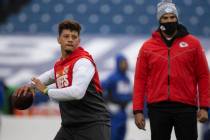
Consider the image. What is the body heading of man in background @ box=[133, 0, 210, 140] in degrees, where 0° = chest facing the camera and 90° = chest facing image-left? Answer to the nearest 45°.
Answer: approximately 0°

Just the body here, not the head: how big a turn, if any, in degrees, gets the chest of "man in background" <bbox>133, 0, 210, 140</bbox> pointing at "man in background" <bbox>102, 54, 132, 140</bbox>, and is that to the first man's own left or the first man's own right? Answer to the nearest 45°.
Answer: approximately 180°

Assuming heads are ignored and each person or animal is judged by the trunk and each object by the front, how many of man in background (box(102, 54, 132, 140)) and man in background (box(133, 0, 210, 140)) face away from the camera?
0

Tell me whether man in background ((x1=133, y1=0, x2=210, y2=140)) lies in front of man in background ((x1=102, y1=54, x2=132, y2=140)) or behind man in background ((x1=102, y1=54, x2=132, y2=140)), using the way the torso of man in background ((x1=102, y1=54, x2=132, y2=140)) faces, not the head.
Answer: in front

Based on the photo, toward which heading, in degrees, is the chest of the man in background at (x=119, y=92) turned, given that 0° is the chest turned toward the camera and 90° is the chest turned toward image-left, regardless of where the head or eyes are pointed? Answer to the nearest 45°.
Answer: approximately 315°
